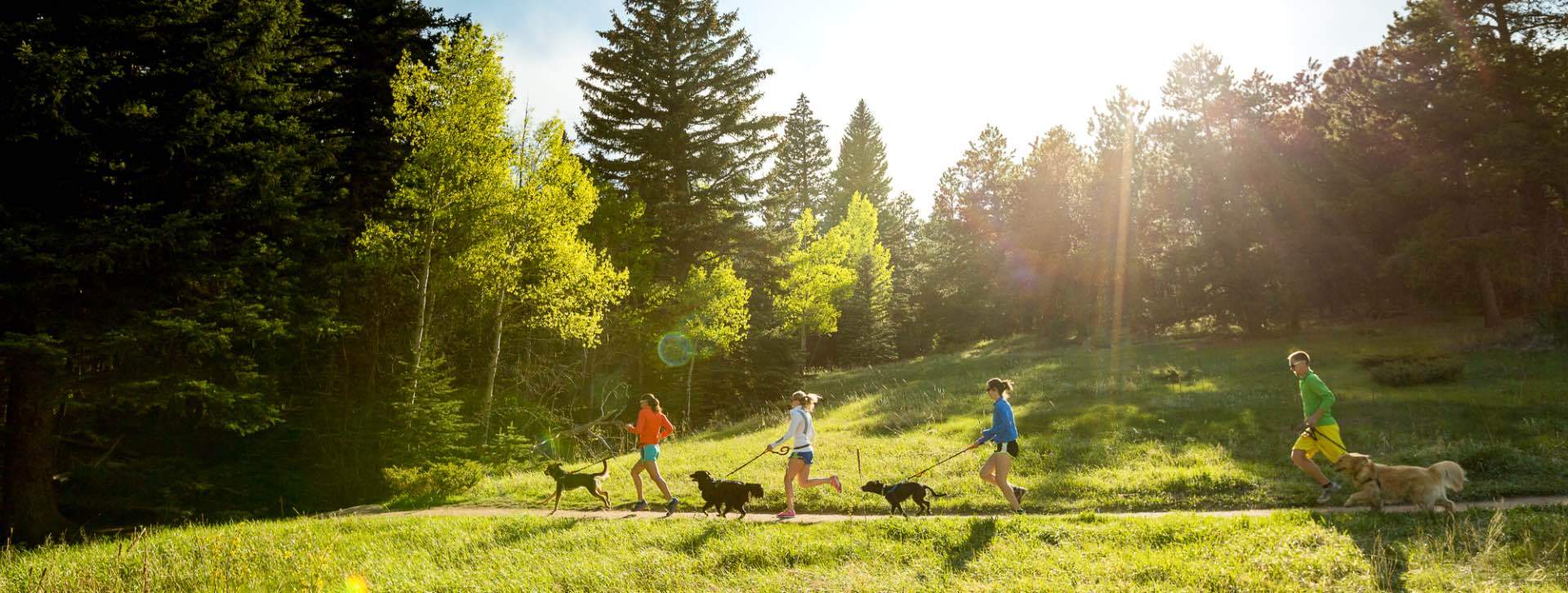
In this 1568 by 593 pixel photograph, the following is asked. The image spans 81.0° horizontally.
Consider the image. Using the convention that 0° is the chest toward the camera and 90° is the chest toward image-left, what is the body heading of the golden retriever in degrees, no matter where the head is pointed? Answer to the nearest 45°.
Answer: approximately 90°
